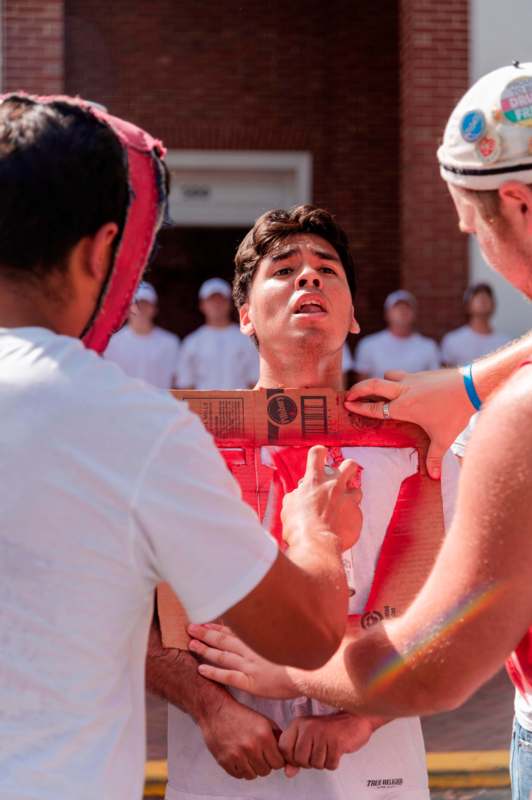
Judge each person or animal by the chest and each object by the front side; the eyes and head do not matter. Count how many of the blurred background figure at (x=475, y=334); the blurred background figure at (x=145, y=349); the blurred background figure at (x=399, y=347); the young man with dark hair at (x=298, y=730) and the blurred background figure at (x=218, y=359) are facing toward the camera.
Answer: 5

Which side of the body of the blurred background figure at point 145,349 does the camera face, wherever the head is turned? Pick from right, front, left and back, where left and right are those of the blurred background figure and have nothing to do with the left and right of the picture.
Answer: front

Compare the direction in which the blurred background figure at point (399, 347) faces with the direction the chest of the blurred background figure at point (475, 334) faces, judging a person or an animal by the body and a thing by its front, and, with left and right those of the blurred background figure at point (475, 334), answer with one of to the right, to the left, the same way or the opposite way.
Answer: the same way

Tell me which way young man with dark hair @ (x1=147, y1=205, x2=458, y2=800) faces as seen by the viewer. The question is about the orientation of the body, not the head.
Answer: toward the camera

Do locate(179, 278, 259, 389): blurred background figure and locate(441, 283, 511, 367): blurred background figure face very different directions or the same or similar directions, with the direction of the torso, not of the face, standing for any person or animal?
same or similar directions

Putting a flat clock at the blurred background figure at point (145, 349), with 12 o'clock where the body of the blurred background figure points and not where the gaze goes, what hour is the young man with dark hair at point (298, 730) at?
The young man with dark hair is roughly at 12 o'clock from the blurred background figure.

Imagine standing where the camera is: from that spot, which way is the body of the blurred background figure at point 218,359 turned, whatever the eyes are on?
toward the camera

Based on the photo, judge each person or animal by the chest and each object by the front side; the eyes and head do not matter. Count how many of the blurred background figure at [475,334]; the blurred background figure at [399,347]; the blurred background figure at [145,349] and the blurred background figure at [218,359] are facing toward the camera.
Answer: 4

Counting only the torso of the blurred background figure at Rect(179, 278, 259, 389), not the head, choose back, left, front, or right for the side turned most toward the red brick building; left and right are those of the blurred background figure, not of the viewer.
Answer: back

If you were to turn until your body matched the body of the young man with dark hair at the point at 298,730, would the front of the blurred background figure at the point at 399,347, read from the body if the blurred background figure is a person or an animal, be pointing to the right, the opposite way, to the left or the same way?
the same way

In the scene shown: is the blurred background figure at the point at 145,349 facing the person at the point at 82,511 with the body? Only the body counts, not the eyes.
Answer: yes

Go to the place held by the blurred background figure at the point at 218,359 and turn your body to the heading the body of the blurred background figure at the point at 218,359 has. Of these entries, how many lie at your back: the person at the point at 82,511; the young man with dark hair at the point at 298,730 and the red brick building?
1

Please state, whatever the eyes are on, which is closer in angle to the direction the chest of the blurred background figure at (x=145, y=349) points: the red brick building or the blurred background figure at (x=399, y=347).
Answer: the blurred background figure

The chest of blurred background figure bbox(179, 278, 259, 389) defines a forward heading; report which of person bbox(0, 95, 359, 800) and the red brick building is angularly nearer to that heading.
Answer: the person
